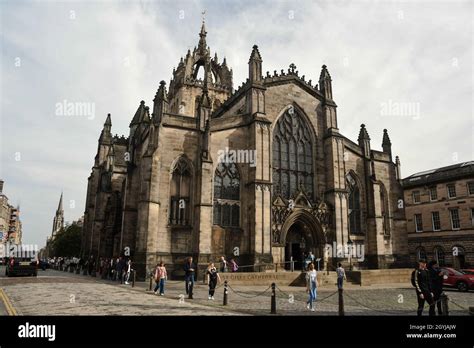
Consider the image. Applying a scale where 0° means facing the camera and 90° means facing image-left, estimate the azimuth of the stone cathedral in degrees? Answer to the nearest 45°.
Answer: approximately 315°

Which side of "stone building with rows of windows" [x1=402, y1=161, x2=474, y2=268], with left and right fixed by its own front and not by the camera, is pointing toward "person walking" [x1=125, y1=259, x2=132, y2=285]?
front

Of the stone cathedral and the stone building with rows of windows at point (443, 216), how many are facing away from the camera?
0

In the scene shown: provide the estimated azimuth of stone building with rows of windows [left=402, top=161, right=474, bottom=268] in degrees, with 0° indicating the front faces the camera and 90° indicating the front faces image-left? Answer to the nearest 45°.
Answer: approximately 45°

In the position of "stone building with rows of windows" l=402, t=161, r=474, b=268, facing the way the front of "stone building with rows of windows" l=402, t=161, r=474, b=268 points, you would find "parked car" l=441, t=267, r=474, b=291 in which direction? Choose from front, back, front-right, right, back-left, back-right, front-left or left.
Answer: front-left

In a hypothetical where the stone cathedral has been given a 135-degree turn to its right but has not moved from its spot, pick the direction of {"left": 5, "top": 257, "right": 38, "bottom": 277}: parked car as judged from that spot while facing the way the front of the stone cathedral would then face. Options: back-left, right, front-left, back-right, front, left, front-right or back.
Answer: front

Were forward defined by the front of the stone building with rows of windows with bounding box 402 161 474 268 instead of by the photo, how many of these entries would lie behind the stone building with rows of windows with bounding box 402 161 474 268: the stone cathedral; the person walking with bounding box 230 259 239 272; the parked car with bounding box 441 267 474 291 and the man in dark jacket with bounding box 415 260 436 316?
0

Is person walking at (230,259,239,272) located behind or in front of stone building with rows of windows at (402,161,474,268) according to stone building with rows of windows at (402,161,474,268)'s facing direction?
in front

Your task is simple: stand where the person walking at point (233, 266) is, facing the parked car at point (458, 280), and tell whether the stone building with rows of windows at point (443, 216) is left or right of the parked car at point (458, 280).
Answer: left

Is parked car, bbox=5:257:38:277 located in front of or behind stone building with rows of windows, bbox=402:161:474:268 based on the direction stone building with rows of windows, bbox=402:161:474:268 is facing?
in front
